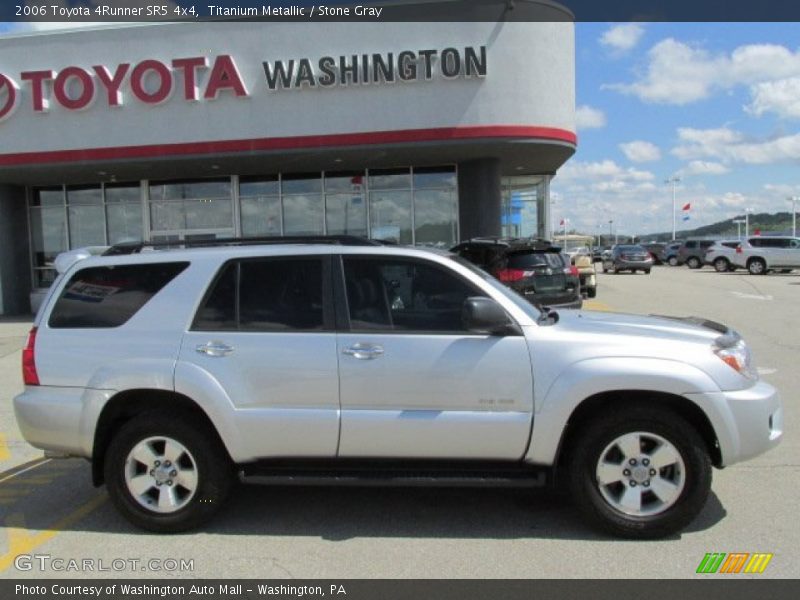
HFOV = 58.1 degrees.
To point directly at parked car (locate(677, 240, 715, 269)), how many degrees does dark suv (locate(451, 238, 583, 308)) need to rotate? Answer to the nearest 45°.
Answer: approximately 45° to its right

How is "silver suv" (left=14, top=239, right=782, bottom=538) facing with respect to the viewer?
to the viewer's right

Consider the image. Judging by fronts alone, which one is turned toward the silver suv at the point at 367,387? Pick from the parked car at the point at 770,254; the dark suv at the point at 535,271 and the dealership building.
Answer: the dealership building

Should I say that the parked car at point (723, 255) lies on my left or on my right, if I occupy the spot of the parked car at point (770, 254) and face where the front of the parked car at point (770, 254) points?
on my left

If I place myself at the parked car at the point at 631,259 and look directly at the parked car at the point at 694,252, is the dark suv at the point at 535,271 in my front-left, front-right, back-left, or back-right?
back-right

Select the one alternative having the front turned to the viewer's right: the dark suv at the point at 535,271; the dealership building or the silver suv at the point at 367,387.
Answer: the silver suv

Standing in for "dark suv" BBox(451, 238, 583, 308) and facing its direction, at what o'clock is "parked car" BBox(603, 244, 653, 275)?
The parked car is roughly at 2 o'clock from the dark suv.

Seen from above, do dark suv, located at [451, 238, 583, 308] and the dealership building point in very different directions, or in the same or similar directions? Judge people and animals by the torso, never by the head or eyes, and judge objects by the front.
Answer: very different directions

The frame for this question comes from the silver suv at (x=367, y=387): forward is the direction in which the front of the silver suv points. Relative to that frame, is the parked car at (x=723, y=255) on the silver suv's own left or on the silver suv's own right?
on the silver suv's own left

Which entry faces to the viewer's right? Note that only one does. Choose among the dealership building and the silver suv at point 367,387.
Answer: the silver suv

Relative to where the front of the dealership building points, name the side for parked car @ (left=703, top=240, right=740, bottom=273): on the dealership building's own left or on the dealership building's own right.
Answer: on the dealership building's own left
